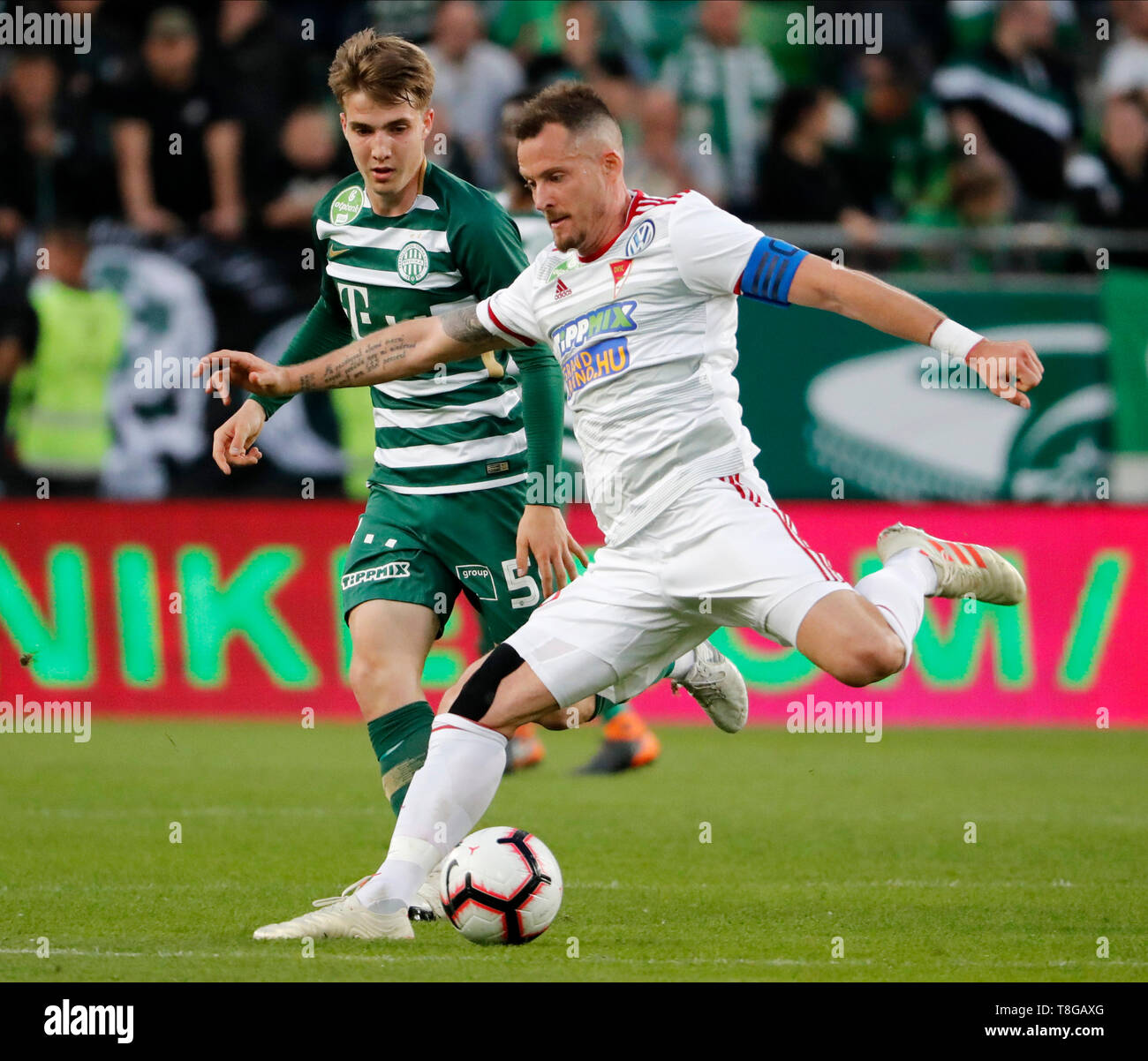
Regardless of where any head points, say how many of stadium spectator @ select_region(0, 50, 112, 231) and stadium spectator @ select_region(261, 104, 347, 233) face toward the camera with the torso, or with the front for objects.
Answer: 2

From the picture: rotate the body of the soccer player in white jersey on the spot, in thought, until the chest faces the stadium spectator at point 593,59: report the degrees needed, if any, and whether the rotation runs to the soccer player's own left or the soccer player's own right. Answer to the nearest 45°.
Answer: approximately 135° to the soccer player's own right

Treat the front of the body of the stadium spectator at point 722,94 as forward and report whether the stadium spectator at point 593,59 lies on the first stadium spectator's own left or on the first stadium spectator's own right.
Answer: on the first stadium spectator's own right

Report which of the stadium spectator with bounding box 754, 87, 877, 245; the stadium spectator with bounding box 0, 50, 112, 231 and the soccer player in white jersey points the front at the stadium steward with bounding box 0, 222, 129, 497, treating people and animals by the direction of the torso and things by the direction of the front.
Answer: the stadium spectator with bounding box 0, 50, 112, 231

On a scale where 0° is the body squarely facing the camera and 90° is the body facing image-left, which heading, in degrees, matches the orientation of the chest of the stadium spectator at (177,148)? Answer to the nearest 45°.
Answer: approximately 0°

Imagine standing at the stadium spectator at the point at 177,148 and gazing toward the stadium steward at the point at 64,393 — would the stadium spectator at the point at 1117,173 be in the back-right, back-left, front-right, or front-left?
back-left
